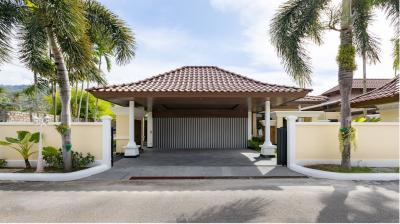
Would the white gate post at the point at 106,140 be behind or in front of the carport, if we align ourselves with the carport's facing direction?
in front

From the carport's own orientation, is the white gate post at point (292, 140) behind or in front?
in front

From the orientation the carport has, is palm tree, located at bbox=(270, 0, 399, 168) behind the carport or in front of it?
in front

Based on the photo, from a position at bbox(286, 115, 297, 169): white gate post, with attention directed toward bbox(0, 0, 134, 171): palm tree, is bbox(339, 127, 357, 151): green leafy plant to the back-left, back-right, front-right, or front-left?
back-left

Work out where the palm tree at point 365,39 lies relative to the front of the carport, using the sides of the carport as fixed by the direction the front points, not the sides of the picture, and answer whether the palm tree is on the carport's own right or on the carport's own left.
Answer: on the carport's own left

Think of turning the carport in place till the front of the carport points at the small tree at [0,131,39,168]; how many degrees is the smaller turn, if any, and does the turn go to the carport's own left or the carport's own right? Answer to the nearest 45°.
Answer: approximately 45° to the carport's own right

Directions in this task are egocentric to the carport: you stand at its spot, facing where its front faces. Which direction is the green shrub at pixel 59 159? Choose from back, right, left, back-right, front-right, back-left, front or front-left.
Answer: front-right

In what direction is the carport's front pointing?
toward the camera

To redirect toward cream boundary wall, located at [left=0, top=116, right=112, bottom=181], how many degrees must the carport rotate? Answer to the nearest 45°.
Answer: approximately 45° to its right
